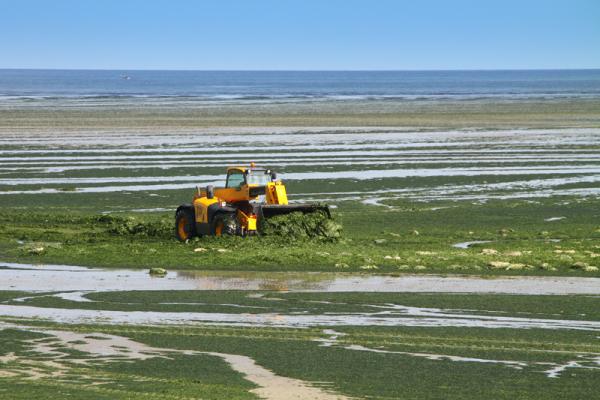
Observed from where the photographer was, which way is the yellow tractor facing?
facing the viewer and to the right of the viewer
